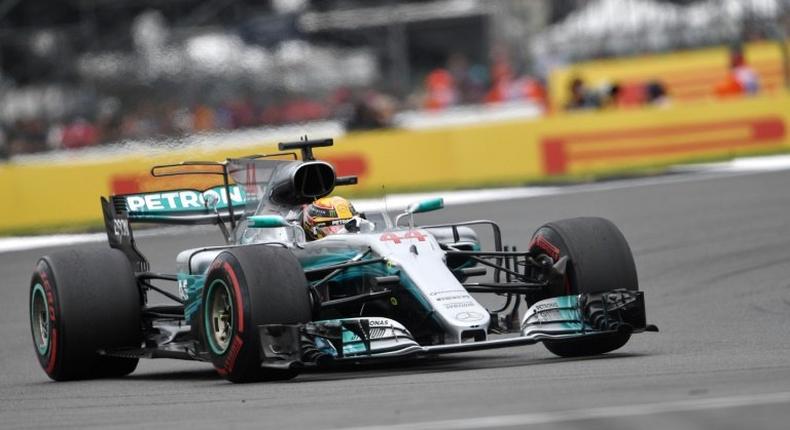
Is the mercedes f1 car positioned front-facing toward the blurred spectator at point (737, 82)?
no

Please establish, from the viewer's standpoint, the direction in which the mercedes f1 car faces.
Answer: facing the viewer and to the right of the viewer

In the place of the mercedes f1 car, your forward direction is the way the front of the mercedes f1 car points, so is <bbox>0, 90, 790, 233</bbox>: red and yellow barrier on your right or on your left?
on your left

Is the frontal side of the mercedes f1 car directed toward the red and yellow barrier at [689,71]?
no

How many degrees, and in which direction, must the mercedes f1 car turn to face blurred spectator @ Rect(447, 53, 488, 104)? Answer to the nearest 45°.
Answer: approximately 135° to its left

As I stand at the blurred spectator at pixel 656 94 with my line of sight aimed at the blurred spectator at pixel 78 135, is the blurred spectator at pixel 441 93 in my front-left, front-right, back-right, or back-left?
front-right

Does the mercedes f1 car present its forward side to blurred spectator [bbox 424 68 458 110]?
no

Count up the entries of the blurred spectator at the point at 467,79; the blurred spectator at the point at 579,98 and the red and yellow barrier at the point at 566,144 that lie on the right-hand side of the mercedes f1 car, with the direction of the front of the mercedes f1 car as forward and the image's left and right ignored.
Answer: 0

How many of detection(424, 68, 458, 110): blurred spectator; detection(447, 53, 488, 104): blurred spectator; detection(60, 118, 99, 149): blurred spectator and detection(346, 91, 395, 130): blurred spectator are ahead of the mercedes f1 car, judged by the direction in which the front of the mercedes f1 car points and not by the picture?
0

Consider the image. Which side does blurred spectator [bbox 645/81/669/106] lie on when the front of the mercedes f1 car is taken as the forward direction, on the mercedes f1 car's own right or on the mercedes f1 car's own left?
on the mercedes f1 car's own left

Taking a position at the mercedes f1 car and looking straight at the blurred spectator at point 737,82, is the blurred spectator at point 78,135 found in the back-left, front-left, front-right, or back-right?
front-left
